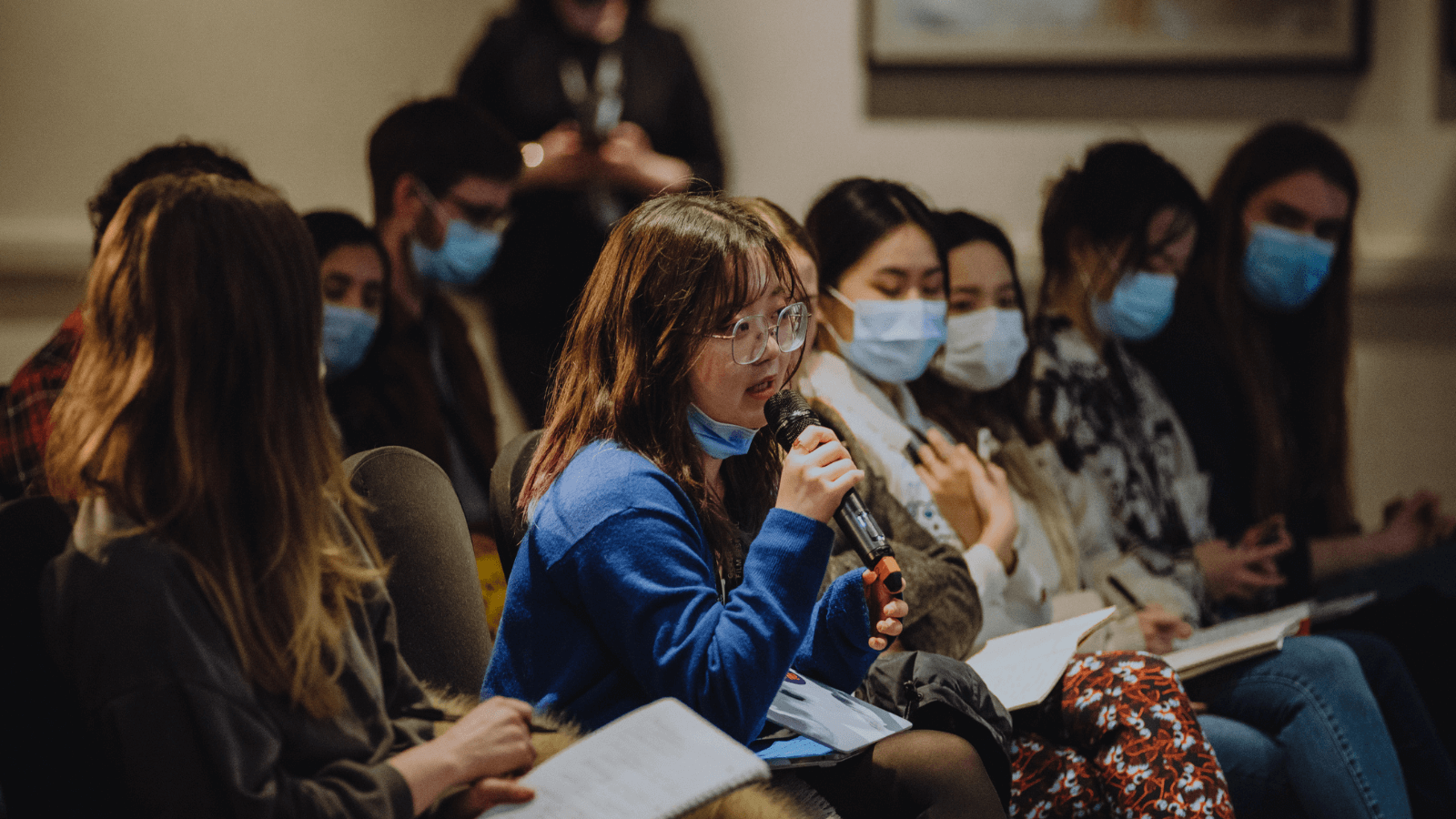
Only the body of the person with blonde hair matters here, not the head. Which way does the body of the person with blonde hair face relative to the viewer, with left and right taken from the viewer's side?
facing to the right of the viewer

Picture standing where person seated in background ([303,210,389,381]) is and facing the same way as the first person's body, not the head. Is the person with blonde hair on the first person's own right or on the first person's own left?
on the first person's own right

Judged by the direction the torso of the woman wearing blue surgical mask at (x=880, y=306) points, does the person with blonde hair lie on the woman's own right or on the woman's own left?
on the woman's own right

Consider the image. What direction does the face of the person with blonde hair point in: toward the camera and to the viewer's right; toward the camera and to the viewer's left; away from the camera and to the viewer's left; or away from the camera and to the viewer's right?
away from the camera and to the viewer's right
